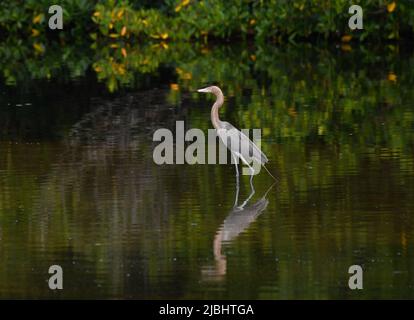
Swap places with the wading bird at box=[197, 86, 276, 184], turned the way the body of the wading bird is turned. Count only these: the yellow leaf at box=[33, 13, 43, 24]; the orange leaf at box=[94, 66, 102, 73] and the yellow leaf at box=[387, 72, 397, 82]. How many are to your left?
0

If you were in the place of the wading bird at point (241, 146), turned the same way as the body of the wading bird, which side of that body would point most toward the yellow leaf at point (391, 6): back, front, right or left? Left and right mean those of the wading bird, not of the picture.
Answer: right

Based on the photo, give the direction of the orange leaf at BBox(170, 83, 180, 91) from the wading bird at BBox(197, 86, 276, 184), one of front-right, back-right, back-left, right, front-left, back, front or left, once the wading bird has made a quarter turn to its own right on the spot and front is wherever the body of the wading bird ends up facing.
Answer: front

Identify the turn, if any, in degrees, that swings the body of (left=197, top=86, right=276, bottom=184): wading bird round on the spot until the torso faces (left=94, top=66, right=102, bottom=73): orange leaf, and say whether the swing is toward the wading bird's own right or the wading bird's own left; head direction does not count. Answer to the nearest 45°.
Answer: approximately 90° to the wading bird's own right

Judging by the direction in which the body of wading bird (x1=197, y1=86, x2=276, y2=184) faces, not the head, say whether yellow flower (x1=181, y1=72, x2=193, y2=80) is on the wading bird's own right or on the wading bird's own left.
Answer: on the wading bird's own right

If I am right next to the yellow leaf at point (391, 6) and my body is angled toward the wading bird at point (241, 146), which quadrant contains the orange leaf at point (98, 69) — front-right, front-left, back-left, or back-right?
front-right

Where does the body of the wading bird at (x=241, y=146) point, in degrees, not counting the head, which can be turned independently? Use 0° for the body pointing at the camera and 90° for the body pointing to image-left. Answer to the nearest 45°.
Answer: approximately 90°

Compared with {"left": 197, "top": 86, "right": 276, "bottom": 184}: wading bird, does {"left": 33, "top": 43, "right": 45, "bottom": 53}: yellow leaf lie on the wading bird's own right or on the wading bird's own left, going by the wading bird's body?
on the wading bird's own right

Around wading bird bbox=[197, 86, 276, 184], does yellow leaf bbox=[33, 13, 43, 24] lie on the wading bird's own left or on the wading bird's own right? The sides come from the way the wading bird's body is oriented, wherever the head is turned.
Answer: on the wading bird's own right
